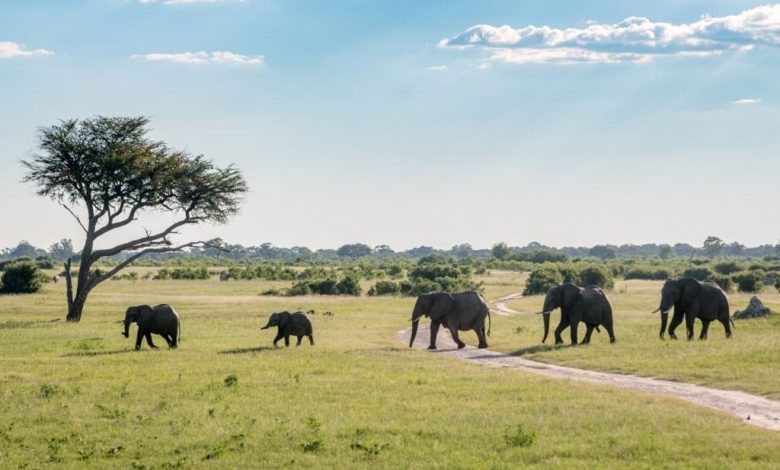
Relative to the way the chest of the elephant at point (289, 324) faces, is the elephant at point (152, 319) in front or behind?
in front

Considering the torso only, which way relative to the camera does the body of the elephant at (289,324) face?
to the viewer's left

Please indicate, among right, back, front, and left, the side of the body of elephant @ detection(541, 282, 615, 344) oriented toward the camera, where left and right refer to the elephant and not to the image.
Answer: left

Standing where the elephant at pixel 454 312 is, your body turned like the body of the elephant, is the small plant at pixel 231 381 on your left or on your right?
on your left

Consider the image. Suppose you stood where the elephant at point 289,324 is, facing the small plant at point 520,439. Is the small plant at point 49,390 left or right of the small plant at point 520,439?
right

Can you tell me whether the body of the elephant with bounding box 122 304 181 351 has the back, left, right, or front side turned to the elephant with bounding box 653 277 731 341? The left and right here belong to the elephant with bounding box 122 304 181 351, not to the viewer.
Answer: back

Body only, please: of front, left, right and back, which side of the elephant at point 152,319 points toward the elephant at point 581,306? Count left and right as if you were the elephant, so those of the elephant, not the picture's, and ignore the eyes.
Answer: back

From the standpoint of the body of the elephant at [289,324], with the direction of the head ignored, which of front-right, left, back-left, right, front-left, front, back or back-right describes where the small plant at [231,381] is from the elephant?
left

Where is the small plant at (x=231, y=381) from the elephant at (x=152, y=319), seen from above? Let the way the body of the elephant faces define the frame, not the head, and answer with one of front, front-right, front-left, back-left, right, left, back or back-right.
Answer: left

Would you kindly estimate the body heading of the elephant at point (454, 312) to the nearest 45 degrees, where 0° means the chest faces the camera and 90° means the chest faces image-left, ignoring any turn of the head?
approximately 90°

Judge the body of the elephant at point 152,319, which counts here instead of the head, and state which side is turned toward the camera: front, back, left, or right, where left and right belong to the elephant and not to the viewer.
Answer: left

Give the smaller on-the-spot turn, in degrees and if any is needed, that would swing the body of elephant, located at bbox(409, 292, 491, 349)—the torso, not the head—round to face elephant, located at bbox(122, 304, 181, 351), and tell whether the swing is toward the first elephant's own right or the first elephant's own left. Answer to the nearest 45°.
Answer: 0° — it already faces it

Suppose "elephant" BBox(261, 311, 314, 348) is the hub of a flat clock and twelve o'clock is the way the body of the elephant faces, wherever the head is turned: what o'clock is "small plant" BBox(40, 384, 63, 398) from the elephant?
The small plant is roughly at 10 o'clock from the elephant.
